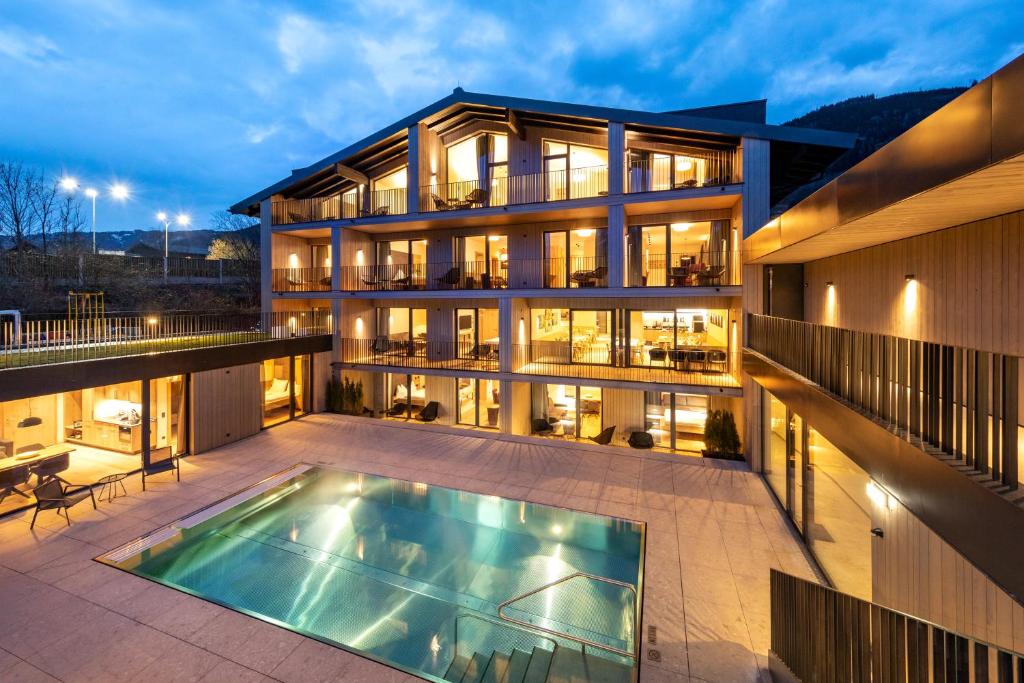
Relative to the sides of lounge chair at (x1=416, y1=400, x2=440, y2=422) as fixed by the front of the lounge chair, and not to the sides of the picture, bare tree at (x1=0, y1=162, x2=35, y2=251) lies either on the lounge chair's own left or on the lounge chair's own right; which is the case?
on the lounge chair's own right

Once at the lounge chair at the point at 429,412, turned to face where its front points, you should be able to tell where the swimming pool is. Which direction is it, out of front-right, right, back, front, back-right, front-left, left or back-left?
front-left

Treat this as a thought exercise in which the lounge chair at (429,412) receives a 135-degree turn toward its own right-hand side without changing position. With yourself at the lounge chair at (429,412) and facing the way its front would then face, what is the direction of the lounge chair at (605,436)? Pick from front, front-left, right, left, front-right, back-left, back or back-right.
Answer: back-right

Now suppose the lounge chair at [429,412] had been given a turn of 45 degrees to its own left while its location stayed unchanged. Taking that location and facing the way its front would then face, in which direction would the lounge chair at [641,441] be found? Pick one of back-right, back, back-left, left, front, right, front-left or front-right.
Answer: front-left

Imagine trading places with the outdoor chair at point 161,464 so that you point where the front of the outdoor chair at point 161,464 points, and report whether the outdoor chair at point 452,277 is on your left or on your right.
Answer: on your left

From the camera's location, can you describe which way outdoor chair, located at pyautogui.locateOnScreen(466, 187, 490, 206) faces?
facing the viewer and to the left of the viewer

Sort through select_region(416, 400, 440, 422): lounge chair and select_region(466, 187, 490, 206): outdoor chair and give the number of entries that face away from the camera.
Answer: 0

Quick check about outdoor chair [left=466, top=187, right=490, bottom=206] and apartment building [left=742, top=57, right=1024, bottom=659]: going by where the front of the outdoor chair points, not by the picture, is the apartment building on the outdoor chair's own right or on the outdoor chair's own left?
on the outdoor chair's own left
